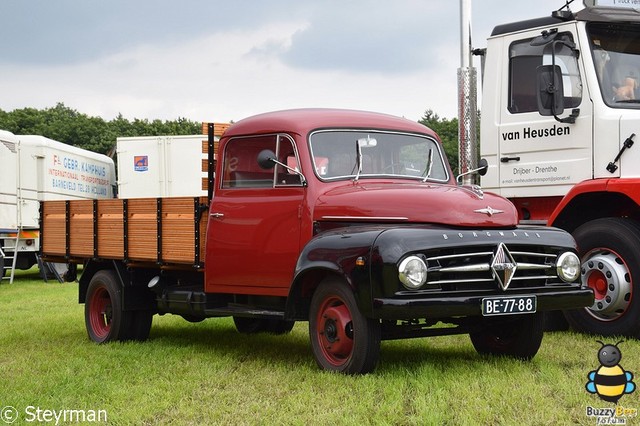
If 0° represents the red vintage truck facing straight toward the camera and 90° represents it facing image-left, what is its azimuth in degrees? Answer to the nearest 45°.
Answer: approximately 315°

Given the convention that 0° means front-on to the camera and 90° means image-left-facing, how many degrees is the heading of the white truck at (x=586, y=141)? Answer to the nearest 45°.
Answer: approximately 315°

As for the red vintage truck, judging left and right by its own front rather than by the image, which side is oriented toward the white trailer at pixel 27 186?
back
